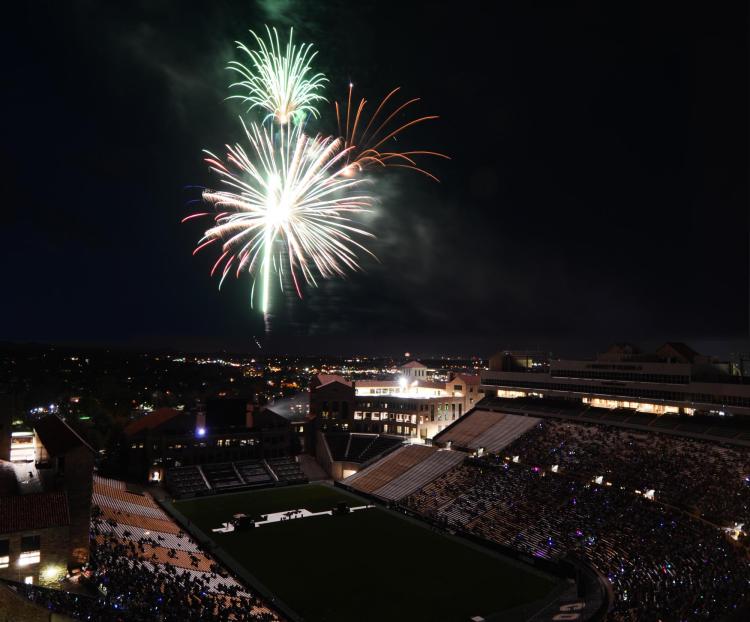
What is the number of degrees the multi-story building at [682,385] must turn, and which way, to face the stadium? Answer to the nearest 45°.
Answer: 0° — it already faces it

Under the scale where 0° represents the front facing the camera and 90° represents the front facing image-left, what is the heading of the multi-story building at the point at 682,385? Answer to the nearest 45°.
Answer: approximately 45°
